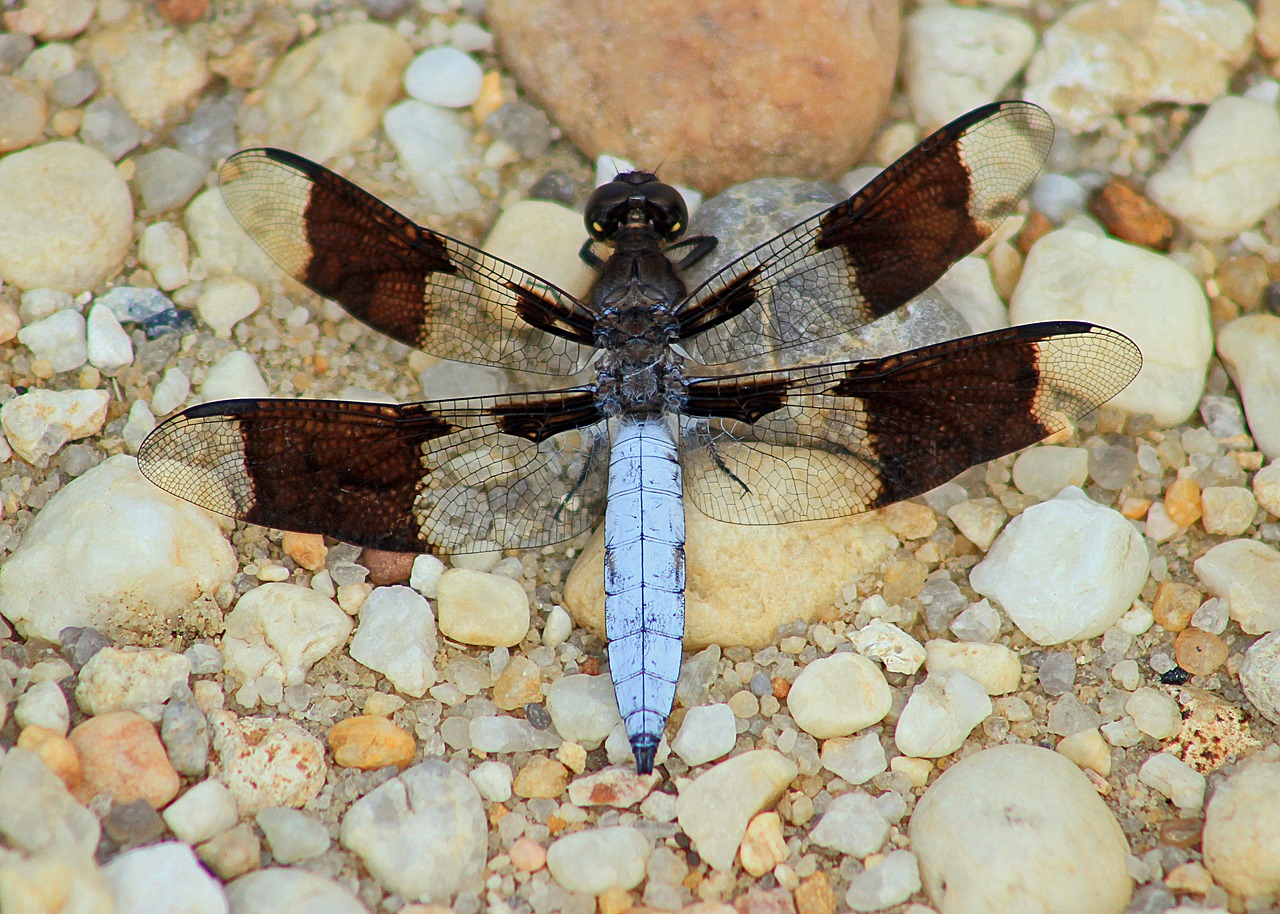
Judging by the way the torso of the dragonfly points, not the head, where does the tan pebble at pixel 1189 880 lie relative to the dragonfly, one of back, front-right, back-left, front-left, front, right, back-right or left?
back-right

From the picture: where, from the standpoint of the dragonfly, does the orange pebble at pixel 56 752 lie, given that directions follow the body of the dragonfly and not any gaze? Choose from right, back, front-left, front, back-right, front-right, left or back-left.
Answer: back-left

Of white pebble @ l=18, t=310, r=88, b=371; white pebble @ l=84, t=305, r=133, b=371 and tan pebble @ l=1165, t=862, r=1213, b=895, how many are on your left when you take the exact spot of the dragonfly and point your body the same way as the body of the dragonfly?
2

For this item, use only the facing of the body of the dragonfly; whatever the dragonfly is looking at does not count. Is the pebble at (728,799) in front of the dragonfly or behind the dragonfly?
behind

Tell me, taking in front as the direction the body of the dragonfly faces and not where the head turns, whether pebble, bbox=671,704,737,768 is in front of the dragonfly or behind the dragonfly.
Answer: behind

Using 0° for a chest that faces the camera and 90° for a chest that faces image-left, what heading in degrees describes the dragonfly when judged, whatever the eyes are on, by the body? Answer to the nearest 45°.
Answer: approximately 180°

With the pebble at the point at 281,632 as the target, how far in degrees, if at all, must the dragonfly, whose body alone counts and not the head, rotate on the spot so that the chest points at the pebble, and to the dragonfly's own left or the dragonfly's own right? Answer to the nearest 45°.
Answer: approximately 135° to the dragonfly's own left

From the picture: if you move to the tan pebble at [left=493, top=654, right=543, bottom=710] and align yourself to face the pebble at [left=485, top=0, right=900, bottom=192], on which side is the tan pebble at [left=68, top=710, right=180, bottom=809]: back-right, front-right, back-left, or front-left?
back-left

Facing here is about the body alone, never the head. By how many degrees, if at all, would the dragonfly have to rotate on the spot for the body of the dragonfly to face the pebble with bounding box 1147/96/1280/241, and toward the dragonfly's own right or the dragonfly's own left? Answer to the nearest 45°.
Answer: approximately 45° to the dragonfly's own right

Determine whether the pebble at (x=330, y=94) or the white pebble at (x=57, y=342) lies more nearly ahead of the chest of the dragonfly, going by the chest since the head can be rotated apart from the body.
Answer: the pebble

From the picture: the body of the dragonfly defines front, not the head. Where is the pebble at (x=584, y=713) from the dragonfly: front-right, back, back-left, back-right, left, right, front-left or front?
back

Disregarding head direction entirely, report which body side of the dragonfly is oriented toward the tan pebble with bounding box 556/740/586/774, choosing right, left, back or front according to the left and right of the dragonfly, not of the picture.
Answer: back
